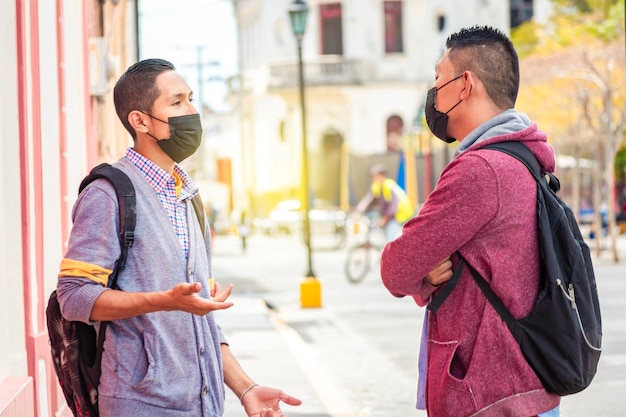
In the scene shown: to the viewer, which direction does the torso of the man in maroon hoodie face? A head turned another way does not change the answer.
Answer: to the viewer's left

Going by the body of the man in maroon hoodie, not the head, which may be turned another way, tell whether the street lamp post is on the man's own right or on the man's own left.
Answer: on the man's own right

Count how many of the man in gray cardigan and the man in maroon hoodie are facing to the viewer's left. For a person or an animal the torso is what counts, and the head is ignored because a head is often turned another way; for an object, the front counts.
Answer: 1

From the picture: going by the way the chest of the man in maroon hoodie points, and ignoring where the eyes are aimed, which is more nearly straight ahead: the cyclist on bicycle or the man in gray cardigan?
the man in gray cardigan

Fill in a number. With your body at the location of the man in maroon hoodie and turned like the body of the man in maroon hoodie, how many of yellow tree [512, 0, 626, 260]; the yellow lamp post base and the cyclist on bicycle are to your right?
3

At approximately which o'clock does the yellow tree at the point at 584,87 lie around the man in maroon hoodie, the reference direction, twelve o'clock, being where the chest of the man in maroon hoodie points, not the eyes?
The yellow tree is roughly at 3 o'clock from the man in maroon hoodie.

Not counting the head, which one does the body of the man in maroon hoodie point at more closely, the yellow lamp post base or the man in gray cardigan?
the man in gray cardigan

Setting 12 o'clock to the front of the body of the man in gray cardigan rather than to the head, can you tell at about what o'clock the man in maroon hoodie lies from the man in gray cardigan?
The man in maroon hoodie is roughly at 11 o'clock from the man in gray cardigan.

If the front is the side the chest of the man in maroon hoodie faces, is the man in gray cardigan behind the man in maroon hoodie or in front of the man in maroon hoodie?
in front

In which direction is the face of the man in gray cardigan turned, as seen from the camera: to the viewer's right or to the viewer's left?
to the viewer's right
